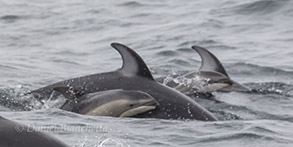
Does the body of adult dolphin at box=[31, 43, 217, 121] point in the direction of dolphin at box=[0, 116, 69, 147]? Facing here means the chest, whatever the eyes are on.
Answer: no

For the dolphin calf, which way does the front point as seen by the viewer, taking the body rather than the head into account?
to the viewer's right

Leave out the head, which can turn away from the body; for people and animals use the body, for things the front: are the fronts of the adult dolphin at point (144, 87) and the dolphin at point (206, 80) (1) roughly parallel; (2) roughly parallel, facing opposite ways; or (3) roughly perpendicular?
roughly parallel

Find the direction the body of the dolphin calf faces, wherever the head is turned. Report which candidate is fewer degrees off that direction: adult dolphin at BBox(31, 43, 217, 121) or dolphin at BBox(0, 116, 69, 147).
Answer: the adult dolphin

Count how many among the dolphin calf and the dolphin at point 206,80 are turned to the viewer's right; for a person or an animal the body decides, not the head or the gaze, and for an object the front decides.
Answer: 2

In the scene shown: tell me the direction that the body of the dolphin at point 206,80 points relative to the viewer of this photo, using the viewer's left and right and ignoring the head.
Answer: facing to the right of the viewer

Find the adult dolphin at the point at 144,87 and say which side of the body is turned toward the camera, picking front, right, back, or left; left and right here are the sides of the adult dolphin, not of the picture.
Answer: right

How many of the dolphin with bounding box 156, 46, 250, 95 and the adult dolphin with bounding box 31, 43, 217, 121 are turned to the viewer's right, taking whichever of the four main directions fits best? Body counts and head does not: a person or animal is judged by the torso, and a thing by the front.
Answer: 2

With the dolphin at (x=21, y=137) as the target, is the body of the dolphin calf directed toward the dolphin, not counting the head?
no

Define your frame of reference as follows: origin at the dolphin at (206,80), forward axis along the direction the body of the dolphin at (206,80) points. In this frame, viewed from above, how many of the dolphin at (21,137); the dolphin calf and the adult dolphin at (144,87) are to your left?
0

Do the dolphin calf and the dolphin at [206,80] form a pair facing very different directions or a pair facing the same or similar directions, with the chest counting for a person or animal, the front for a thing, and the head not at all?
same or similar directions
